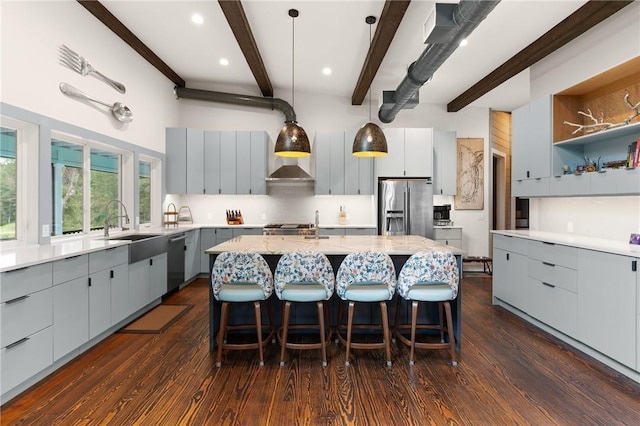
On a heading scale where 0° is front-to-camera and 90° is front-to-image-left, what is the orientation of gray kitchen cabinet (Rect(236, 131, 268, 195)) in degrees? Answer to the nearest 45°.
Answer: approximately 0°

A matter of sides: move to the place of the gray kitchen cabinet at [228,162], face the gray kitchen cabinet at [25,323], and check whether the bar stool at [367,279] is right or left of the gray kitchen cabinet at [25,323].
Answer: left

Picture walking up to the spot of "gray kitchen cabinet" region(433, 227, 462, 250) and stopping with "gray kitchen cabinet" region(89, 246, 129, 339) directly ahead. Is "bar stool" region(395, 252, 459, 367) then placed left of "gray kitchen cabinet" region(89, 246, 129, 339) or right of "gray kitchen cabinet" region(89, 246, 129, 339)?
left

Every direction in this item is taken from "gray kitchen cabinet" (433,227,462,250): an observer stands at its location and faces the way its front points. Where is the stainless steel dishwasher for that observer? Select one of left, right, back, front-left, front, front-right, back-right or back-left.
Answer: front-right

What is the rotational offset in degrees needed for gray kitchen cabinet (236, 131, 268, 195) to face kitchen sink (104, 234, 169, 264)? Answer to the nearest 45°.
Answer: approximately 45° to its right

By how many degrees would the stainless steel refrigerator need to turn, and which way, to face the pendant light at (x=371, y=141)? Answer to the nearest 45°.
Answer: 0° — it already faces it

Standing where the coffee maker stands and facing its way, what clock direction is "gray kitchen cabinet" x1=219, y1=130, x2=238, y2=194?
The gray kitchen cabinet is roughly at 2 o'clock from the coffee maker.
